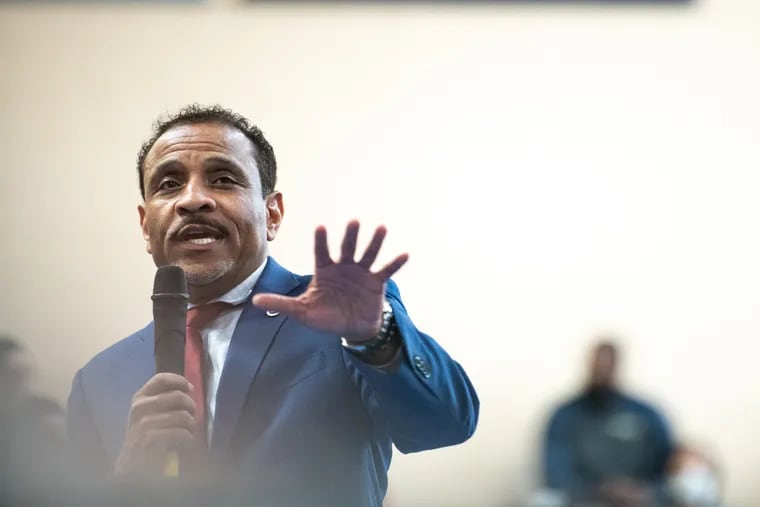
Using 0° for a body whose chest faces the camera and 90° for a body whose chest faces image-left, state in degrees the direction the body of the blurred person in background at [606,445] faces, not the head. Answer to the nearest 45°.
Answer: approximately 0°

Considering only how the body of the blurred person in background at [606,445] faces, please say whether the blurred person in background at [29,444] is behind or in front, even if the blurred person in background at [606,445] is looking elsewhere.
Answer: in front

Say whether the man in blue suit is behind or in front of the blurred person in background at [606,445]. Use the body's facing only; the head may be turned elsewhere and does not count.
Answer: in front
